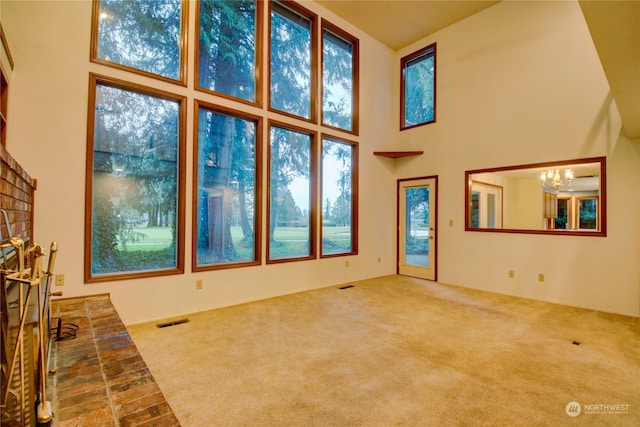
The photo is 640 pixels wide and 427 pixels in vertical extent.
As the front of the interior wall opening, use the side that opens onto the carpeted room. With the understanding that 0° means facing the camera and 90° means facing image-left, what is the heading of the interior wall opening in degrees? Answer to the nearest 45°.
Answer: approximately 45°

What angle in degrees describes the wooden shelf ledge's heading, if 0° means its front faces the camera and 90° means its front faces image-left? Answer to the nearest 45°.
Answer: approximately 0°
